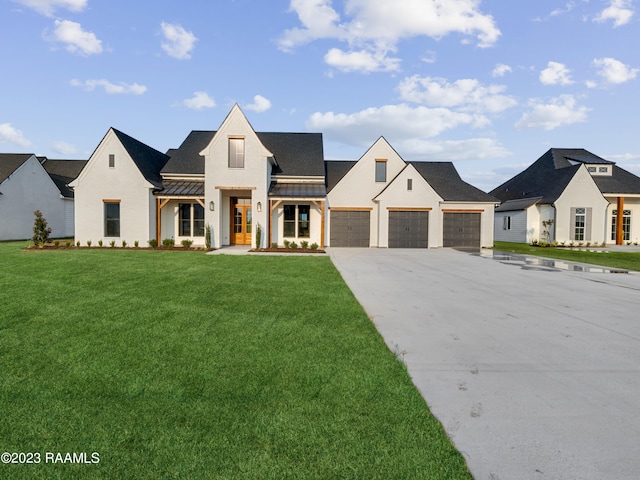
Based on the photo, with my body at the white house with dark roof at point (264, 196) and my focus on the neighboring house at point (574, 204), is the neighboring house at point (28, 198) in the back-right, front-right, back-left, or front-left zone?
back-left

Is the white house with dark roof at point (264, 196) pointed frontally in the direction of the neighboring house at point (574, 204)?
no

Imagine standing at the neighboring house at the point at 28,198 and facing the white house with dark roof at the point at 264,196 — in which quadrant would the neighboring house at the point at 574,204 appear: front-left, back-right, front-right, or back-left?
front-left

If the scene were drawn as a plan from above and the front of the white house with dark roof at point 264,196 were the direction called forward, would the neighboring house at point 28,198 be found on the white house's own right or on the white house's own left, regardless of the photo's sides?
on the white house's own right

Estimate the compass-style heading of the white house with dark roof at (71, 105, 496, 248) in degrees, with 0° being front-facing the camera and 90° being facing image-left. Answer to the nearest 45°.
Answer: approximately 0°
